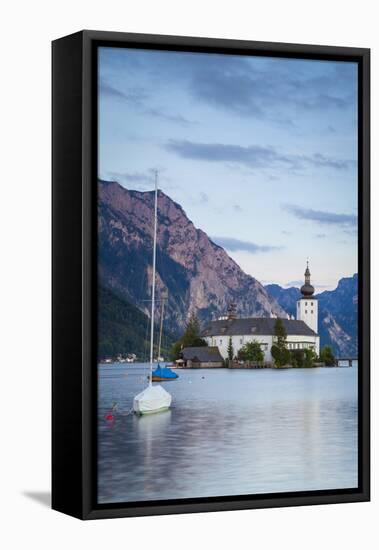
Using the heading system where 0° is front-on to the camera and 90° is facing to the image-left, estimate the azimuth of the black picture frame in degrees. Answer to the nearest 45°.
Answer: approximately 315°
